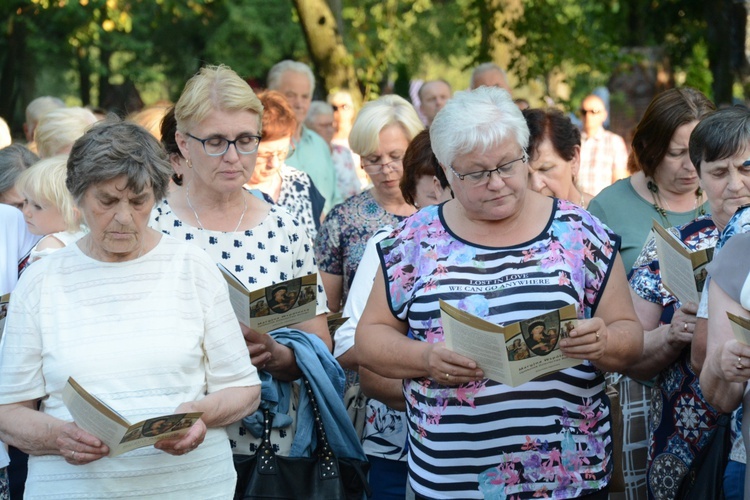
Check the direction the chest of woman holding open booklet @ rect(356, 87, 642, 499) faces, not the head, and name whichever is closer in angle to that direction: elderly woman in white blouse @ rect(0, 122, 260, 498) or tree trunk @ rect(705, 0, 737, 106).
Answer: the elderly woman in white blouse

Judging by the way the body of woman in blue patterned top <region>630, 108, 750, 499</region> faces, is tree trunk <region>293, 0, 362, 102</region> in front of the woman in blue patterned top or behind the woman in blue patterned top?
behind

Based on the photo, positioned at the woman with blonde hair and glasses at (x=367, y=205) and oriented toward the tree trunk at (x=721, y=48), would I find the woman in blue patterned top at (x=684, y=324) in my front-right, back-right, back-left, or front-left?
back-right

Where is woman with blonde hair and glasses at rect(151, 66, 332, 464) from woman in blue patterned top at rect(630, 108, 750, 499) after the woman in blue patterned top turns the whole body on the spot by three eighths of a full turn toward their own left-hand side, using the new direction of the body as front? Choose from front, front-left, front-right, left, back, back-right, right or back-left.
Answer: back

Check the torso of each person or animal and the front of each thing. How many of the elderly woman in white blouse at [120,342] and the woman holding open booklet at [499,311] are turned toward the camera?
2

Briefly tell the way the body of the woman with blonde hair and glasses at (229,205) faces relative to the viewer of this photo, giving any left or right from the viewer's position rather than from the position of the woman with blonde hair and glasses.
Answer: facing the viewer and to the right of the viewer

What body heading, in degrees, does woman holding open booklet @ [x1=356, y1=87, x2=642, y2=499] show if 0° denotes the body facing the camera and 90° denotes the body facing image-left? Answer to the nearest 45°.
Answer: approximately 0°

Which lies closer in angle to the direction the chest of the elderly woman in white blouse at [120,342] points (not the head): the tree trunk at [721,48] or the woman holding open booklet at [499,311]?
the woman holding open booklet

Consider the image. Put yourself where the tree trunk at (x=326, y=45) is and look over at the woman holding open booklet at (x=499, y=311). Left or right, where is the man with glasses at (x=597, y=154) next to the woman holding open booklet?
left

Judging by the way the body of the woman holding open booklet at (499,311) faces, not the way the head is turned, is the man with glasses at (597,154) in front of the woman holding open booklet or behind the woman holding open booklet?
behind
